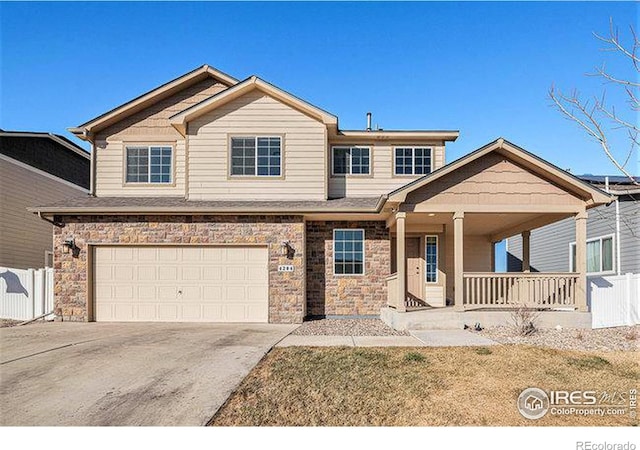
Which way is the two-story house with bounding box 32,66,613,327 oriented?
toward the camera

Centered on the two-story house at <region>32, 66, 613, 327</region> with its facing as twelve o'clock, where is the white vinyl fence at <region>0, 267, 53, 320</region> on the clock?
The white vinyl fence is roughly at 3 o'clock from the two-story house.

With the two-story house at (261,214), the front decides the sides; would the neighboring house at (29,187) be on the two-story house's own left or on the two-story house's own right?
on the two-story house's own right

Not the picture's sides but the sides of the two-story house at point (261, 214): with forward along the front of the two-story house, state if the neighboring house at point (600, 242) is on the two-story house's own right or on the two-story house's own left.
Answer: on the two-story house's own left

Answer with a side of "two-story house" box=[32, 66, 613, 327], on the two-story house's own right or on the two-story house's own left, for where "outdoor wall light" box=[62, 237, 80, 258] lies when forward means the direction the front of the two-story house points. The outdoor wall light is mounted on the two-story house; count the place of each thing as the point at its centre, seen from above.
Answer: on the two-story house's own right

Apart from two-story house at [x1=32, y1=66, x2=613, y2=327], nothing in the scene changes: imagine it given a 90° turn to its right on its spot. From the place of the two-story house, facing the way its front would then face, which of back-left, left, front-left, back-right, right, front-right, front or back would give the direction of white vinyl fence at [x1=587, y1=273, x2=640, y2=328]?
back

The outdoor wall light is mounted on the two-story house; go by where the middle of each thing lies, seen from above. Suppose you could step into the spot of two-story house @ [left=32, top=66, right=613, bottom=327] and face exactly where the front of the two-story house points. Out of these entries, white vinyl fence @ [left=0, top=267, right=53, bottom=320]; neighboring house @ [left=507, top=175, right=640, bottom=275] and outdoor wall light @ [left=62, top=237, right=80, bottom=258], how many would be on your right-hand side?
2
